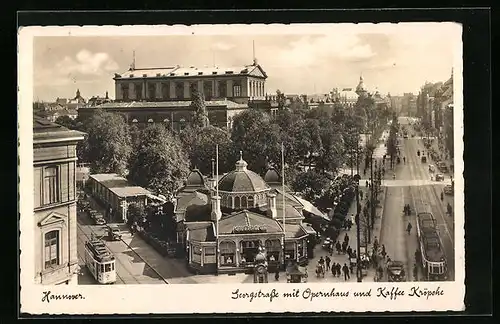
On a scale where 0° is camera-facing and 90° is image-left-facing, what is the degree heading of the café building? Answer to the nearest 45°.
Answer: approximately 0°

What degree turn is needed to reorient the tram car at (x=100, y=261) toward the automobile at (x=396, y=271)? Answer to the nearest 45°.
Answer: approximately 45° to its left

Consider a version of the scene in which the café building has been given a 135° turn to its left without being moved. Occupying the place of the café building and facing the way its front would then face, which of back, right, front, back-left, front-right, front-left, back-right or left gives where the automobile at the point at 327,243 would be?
front-right

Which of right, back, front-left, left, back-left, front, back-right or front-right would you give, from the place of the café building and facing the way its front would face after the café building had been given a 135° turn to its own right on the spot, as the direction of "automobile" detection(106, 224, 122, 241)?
front-left

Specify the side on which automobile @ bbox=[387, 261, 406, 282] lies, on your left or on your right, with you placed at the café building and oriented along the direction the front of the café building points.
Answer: on your left
